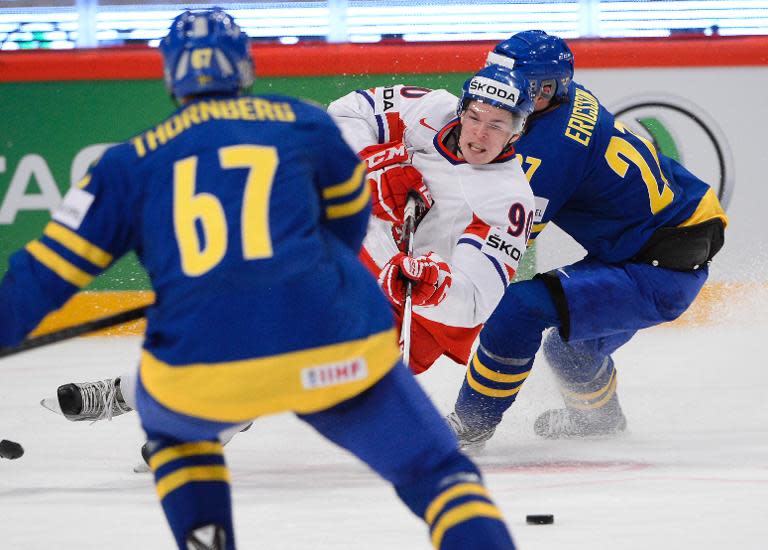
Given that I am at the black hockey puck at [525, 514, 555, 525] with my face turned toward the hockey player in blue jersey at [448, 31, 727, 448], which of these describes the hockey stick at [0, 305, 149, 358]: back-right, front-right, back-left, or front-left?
back-left

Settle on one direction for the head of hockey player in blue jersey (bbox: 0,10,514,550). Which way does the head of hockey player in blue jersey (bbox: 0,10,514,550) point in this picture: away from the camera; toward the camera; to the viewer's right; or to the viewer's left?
away from the camera

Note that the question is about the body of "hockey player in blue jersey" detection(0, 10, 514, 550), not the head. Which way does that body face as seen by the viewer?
away from the camera

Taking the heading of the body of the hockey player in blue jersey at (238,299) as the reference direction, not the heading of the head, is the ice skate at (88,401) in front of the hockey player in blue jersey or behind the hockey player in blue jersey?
in front

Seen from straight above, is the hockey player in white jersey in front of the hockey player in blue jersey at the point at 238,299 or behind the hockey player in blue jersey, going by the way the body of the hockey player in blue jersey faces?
in front

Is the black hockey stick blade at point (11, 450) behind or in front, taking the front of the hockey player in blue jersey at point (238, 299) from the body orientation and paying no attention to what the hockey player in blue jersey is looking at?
in front
